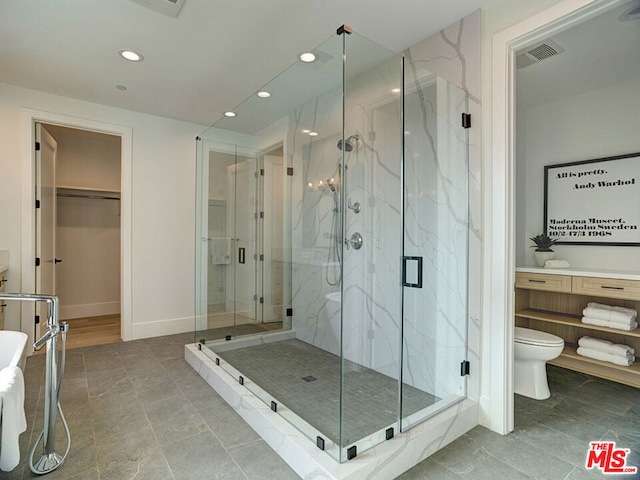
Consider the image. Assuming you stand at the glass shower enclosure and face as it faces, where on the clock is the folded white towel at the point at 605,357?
The folded white towel is roughly at 10 o'clock from the glass shower enclosure.

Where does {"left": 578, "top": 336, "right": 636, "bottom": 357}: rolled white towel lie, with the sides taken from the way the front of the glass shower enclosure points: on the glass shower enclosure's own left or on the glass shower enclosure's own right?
on the glass shower enclosure's own left

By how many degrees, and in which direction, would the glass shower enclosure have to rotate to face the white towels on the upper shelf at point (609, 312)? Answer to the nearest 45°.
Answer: approximately 45° to its left

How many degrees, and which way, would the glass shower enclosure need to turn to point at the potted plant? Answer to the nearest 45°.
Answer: approximately 90° to its left

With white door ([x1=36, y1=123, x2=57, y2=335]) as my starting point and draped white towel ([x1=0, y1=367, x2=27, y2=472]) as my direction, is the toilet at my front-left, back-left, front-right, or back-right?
front-left

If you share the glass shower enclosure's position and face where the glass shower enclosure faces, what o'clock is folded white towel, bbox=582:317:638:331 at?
The folded white towel is roughly at 10 o'clock from the glass shower enclosure.

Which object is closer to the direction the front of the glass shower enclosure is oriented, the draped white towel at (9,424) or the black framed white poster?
the black framed white poster

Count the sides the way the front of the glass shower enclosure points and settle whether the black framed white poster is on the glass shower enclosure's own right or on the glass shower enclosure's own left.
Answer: on the glass shower enclosure's own left

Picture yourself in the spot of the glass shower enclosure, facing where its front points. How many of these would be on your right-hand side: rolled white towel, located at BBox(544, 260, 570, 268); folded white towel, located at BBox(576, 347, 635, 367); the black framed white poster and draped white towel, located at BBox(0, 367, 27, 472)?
1

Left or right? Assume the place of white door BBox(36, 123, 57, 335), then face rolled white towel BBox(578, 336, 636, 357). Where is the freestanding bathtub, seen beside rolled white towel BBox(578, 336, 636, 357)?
right

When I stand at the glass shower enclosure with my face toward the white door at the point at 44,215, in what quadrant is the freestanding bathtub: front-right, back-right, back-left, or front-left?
front-left

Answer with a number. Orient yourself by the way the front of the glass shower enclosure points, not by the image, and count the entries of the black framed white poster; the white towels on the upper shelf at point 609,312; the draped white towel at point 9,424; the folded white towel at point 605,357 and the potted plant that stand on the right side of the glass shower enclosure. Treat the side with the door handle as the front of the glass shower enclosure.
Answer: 1

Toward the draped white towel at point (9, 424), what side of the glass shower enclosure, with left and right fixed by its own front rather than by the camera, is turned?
right
